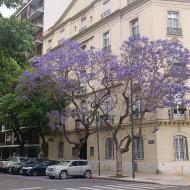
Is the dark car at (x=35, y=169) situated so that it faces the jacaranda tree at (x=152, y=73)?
no

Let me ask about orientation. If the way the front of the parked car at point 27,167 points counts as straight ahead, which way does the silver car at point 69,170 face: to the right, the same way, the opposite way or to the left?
the same way

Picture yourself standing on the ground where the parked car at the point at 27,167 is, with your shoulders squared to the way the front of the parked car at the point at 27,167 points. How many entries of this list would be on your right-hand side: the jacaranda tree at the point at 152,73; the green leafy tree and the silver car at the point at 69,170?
0

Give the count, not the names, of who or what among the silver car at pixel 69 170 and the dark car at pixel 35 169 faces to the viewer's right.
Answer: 0

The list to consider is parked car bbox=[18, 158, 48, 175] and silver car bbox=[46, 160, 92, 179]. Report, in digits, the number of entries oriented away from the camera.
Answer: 0

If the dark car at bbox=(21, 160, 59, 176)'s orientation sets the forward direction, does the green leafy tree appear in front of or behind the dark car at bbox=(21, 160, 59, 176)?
in front

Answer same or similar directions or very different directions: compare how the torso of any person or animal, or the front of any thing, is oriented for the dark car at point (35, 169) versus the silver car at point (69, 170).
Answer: same or similar directions

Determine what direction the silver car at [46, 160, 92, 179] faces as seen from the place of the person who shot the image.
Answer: facing the viewer and to the left of the viewer
